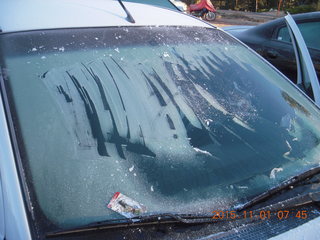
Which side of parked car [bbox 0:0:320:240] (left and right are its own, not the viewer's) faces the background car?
left

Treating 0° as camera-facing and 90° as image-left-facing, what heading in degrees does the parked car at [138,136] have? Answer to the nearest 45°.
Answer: approximately 315°
